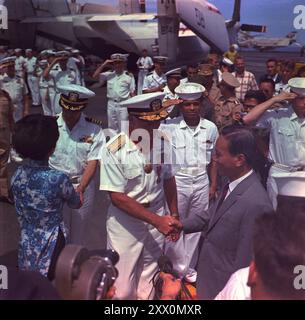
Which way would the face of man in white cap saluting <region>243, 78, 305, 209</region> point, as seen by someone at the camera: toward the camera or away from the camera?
toward the camera

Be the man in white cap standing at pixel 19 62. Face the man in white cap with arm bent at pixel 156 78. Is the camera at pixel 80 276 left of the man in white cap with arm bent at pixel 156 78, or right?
right

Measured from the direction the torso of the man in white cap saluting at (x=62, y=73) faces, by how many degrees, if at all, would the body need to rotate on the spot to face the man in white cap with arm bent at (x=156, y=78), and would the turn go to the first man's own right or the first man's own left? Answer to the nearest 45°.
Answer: approximately 90° to the first man's own left

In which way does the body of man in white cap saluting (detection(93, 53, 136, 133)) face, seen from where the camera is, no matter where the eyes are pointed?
toward the camera

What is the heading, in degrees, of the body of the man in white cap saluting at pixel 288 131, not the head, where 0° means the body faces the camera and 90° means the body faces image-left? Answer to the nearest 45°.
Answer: approximately 0°

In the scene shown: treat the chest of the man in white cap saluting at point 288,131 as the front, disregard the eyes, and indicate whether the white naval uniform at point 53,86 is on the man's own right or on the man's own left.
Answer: on the man's own right

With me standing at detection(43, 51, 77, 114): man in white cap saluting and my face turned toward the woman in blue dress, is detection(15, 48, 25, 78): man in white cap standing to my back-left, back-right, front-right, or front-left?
back-right

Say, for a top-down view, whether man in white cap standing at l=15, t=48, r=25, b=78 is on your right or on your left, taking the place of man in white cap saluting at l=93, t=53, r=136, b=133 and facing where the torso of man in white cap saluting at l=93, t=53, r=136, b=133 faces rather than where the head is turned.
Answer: on your right

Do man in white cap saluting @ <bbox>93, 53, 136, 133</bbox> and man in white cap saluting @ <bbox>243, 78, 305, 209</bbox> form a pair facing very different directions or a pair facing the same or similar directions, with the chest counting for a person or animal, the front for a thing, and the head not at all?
same or similar directions

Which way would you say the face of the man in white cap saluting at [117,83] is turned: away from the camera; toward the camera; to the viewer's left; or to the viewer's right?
toward the camera

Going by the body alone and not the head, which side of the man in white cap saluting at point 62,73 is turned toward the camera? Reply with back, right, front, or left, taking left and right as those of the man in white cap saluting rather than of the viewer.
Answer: front

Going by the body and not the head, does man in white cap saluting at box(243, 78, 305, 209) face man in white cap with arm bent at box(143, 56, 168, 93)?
no

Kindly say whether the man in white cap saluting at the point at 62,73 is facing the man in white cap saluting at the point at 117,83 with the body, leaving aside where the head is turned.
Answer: no

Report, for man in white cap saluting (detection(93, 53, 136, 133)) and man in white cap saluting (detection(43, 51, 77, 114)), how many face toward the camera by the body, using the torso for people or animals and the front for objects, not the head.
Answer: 2

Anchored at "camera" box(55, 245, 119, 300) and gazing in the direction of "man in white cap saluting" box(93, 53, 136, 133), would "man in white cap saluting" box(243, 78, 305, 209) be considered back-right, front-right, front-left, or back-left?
front-right
